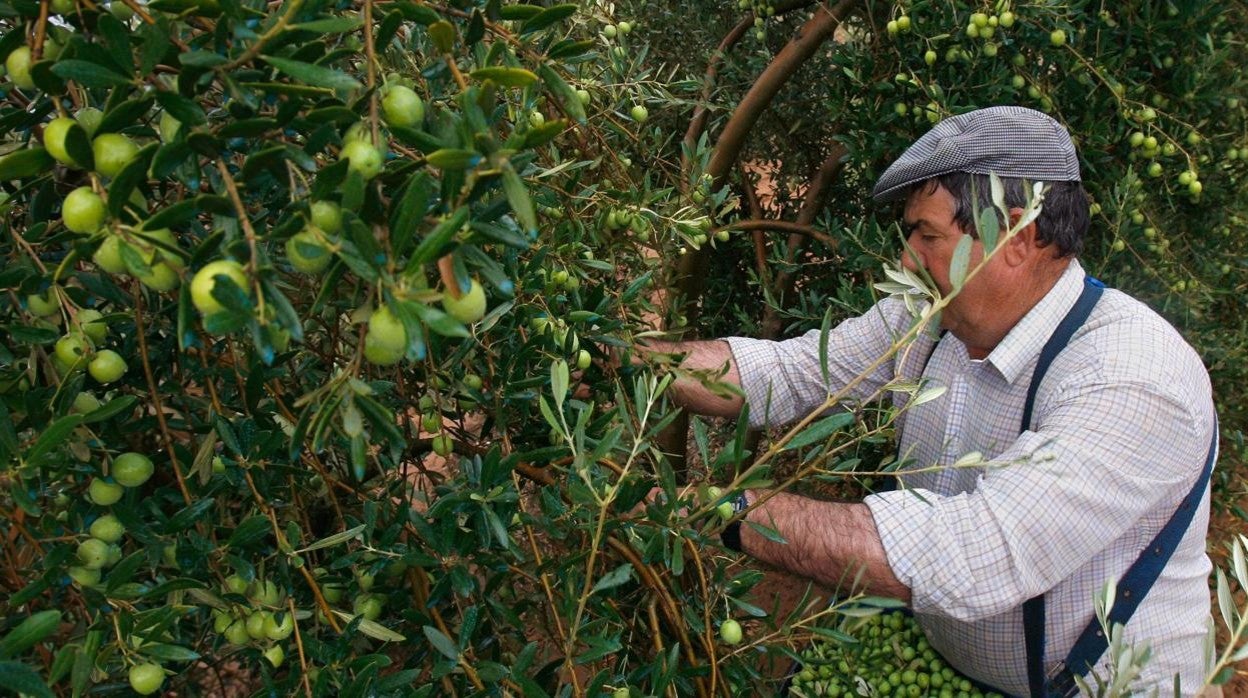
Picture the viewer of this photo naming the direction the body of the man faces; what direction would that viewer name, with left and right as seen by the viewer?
facing to the left of the viewer
